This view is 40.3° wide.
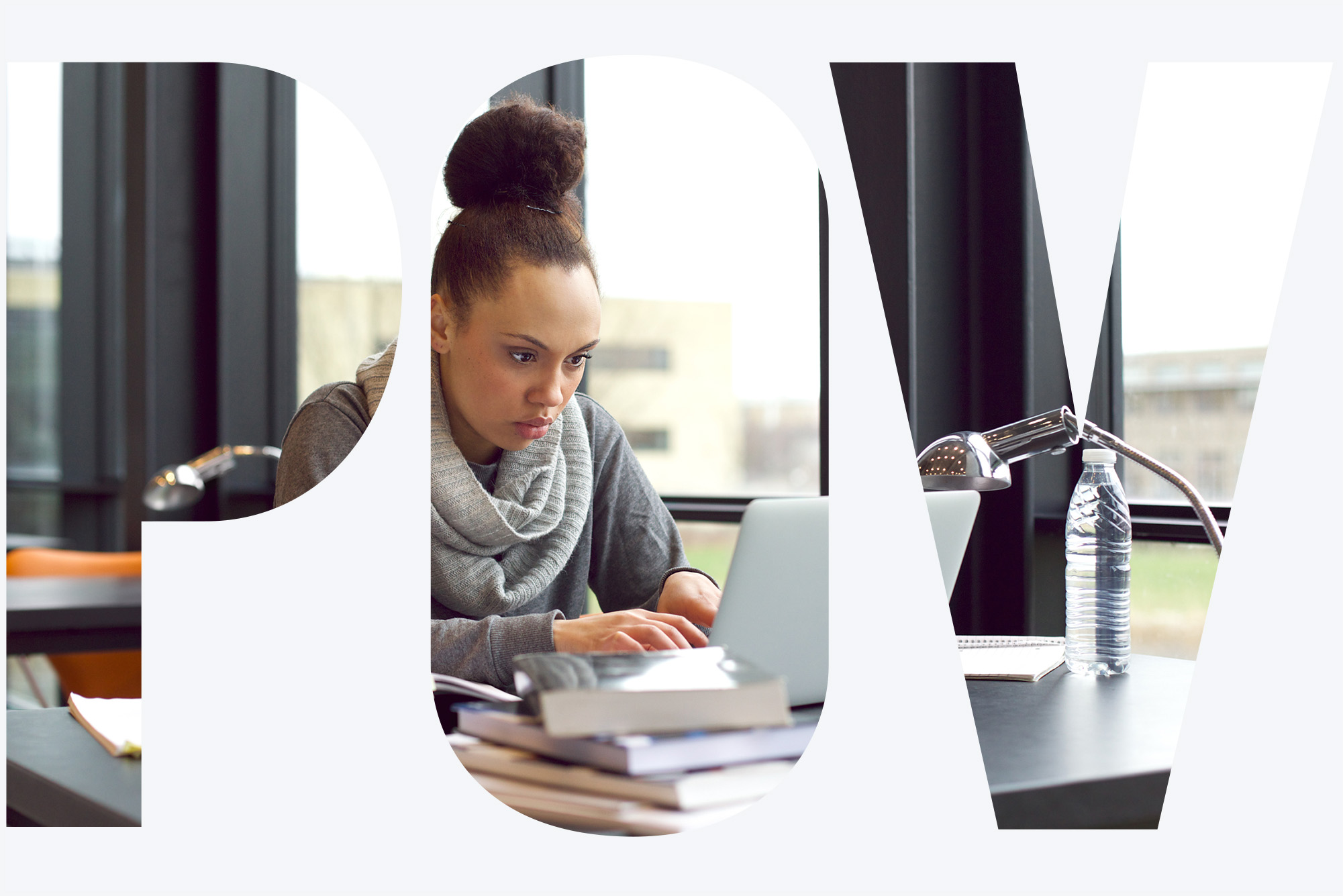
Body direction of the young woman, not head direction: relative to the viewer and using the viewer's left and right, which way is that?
facing the viewer and to the right of the viewer

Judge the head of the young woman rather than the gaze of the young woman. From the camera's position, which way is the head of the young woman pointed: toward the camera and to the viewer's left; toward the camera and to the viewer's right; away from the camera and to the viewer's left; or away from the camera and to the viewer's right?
toward the camera and to the viewer's right

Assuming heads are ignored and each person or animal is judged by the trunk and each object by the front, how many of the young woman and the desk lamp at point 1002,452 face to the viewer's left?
1

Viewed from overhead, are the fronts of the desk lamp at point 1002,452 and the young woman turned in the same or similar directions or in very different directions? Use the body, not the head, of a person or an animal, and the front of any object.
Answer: very different directions

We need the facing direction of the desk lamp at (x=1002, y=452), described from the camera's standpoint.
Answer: facing to the left of the viewer

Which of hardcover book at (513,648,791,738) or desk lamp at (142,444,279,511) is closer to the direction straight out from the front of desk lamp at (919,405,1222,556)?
the desk lamp
